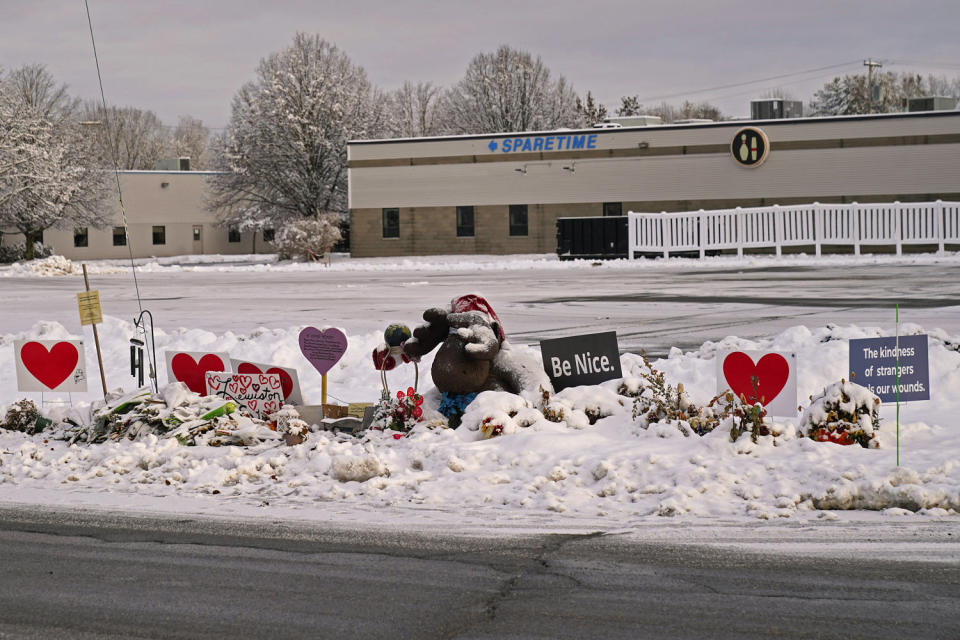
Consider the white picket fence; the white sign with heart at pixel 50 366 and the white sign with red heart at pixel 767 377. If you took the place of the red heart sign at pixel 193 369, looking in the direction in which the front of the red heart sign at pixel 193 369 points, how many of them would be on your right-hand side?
1

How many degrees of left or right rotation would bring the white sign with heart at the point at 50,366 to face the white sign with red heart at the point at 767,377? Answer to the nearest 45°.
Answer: approximately 45° to its left

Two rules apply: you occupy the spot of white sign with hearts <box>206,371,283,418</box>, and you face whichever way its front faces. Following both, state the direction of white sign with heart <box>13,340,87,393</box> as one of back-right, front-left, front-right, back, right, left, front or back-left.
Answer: back-right

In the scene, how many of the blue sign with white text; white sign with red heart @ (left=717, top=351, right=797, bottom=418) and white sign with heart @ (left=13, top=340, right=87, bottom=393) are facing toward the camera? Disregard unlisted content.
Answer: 3

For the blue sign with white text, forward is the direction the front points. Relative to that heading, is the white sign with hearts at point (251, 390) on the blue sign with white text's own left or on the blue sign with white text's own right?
on the blue sign with white text's own right

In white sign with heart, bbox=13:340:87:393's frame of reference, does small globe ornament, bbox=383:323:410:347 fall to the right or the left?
on its left

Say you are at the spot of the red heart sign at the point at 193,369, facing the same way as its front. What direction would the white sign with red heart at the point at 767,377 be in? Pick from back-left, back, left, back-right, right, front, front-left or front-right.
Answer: front-left

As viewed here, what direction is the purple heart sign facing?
toward the camera

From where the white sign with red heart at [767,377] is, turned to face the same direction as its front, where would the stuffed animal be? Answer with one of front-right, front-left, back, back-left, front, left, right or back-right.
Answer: right

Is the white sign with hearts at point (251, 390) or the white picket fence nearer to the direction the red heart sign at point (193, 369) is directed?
the white sign with hearts

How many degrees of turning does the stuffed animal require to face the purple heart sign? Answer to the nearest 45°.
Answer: approximately 90° to its right
